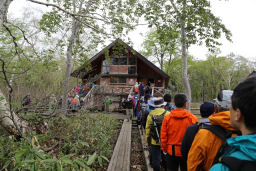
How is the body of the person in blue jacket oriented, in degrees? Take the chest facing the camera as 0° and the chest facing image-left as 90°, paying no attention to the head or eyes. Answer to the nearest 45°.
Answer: approximately 135°

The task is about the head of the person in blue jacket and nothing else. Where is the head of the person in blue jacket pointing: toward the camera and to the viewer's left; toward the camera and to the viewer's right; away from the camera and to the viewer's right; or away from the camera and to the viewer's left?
away from the camera and to the viewer's left

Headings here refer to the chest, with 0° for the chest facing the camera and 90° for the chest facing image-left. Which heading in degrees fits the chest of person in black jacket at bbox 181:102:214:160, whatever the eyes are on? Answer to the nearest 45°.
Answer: approximately 180°

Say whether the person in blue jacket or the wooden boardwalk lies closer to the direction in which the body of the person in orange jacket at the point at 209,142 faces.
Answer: the wooden boardwalk

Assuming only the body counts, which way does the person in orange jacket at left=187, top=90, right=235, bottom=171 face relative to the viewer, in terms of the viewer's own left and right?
facing away from the viewer and to the left of the viewer
